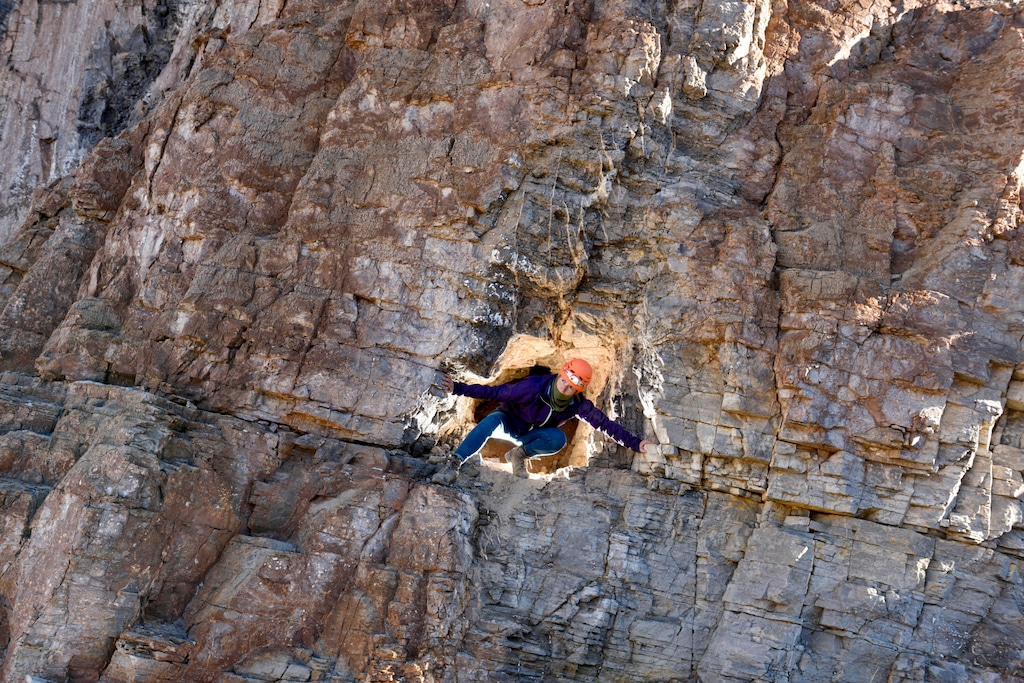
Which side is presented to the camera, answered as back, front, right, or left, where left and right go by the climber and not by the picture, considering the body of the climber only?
front

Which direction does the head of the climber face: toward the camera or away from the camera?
toward the camera
